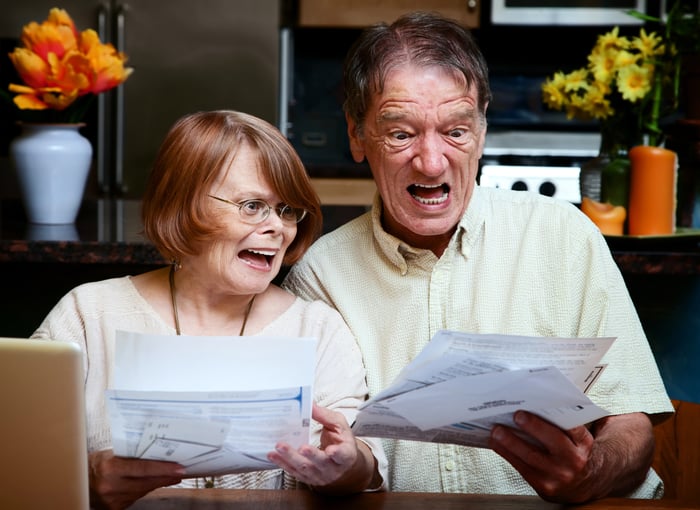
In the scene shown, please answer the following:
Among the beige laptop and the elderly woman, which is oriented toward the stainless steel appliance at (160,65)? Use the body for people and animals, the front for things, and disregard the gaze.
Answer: the beige laptop

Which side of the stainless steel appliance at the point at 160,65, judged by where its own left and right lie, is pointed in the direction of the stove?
left

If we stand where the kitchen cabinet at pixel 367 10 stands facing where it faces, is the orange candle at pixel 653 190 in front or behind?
in front

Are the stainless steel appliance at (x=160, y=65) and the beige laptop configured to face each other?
yes

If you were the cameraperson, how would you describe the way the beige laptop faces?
facing away from the viewer

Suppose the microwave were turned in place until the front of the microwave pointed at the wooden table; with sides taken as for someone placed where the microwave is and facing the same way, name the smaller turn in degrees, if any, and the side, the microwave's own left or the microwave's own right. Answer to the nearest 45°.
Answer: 0° — it already faces it

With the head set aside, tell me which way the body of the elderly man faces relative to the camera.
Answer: toward the camera

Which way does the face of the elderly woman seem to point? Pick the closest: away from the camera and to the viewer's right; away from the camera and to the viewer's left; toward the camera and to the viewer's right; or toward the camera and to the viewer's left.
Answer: toward the camera and to the viewer's right

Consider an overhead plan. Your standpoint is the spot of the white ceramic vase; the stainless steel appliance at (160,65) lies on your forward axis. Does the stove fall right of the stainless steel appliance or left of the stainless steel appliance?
right

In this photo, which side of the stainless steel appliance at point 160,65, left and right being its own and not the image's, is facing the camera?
front

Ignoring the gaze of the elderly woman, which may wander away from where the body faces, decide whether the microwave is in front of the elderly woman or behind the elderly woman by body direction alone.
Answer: behind
